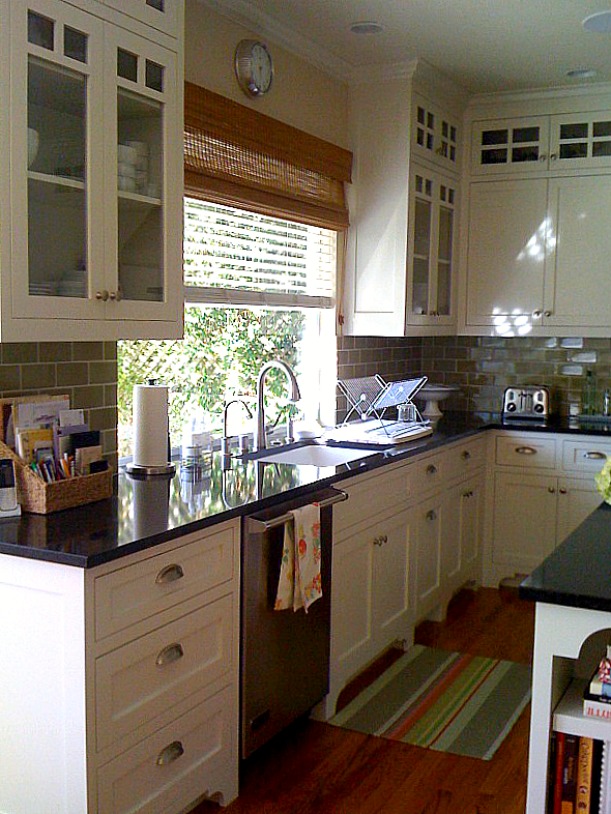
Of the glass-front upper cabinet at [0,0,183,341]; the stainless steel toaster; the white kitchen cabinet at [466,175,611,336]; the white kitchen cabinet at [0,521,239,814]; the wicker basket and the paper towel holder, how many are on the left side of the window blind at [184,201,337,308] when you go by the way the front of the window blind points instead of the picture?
2

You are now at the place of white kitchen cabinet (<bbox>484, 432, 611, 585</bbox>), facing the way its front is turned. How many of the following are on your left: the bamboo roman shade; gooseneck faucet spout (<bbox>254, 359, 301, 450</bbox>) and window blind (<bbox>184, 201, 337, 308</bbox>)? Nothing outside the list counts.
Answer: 0

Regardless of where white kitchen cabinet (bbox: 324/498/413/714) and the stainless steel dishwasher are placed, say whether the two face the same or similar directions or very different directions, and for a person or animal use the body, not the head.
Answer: same or similar directions

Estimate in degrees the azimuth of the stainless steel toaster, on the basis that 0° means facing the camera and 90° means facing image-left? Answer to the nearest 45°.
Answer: approximately 0°

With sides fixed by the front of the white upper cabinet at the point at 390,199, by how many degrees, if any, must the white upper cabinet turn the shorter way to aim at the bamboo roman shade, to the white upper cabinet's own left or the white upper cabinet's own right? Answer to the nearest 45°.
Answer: approximately 90° to the white upper cabinet's own right

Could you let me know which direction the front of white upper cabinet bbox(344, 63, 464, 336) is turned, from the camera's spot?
facing the viewer and to the right of the viewer

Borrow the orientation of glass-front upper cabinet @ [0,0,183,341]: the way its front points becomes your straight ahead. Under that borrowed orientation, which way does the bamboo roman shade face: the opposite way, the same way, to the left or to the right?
the same way

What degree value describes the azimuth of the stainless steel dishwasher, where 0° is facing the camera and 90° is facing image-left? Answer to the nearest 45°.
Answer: approximately 315°

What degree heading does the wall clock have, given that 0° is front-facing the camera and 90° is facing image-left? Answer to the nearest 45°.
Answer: approximately 315°

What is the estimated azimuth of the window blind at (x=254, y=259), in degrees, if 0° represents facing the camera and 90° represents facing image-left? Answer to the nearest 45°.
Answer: approximately 315°

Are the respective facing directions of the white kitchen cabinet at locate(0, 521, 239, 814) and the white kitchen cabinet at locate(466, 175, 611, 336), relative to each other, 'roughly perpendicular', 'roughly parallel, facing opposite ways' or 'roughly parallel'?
roughly perpendicular

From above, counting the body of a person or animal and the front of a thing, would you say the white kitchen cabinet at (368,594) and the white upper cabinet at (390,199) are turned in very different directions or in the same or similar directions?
same or similar directions

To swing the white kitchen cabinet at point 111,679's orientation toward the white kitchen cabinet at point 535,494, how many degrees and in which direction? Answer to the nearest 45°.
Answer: approximately 90° to its left

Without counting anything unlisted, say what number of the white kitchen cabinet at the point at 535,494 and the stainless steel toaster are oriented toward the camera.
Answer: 2

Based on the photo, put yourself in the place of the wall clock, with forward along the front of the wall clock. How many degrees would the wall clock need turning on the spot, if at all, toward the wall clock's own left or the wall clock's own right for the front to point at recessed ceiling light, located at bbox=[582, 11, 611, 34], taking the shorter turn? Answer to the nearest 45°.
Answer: approximately 45° to the wall clock's own left

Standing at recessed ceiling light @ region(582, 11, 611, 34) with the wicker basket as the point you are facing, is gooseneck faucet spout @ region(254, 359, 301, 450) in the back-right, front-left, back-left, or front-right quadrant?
front-right

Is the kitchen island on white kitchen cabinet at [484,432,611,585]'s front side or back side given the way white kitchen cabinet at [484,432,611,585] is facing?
on the front side

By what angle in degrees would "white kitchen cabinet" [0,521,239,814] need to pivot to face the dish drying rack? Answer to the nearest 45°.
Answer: approximately 90° to its left

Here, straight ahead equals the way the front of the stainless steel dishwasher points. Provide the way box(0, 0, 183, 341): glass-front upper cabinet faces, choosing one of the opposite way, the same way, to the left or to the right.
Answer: the same way
